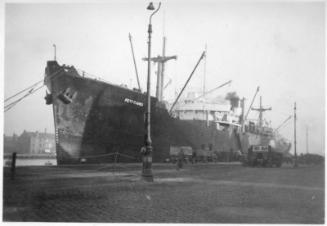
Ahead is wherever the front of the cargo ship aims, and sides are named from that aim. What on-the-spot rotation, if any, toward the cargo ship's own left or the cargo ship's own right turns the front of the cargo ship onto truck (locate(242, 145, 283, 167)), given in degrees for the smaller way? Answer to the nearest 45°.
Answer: approximately 180°

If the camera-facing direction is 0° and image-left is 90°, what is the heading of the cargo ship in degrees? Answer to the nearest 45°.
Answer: approximately 45°
